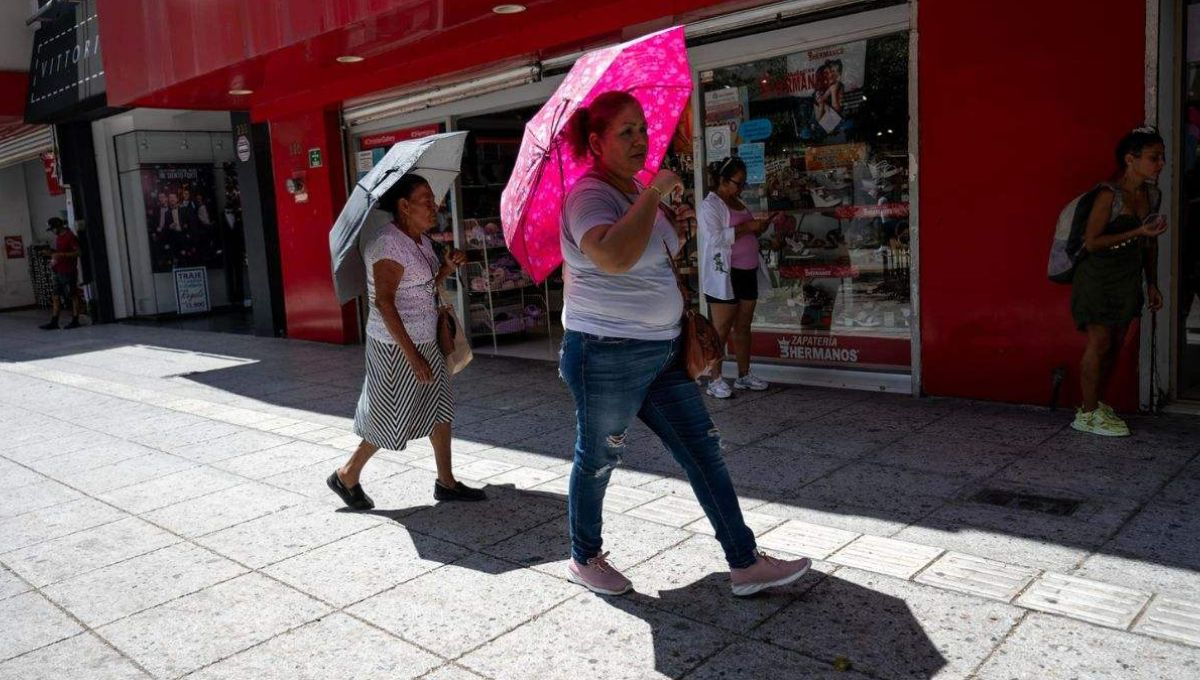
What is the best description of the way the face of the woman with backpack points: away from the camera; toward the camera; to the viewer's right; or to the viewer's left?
to the viewer's right

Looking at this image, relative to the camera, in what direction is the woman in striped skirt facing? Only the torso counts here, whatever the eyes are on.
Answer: to the viewer's right

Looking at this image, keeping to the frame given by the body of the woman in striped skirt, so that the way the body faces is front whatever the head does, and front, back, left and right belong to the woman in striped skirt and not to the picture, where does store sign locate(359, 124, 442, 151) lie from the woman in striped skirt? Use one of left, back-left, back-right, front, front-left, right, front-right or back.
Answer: left

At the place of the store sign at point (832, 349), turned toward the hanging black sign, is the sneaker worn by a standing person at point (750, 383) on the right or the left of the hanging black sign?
left

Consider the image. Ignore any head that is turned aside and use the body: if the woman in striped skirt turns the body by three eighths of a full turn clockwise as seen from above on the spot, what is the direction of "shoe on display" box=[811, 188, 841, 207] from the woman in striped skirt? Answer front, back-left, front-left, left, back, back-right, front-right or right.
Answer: back
